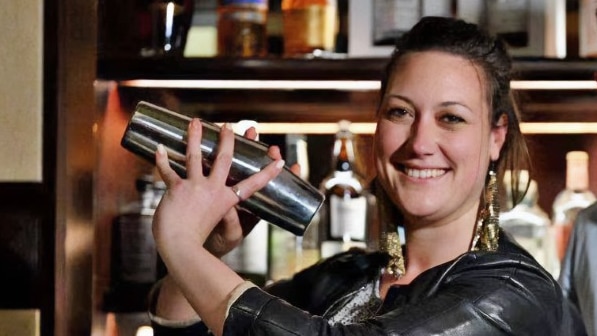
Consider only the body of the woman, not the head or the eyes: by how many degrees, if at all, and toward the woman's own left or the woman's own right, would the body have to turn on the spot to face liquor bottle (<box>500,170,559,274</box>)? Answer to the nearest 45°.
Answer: approximately 135° to the woman's own right

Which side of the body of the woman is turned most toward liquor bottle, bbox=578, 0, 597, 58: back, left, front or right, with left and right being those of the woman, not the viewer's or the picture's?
back

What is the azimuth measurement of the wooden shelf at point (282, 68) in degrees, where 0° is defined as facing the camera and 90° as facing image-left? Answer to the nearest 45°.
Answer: approximately 0°

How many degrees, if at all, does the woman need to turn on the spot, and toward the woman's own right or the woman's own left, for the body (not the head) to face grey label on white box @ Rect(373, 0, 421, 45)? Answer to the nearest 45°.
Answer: approximately 135° to the woman's own right

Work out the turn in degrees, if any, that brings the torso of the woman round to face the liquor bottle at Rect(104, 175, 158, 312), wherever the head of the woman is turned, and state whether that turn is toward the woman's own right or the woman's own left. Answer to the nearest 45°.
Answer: approximately 90° to the woman's own right
